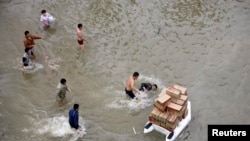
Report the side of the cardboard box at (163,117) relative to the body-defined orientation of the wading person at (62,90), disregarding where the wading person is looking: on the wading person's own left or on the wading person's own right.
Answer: on the wading person's own right

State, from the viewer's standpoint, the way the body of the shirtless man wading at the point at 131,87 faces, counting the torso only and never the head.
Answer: to the viewer's right

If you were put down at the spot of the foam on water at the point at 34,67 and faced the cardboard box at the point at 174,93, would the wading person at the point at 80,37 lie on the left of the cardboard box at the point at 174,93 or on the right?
left

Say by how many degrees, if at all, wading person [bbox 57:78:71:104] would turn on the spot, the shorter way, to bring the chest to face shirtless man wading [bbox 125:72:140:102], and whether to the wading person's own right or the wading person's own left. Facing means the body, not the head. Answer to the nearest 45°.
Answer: approximately 45° to the wading person's own right

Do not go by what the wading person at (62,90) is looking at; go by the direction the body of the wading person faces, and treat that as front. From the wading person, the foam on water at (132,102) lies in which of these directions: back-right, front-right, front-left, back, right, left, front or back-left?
front-right

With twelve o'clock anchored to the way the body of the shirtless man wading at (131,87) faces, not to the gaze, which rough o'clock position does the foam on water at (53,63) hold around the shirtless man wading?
The foam on water is roughly at 7 o'clock from the shirtless man wading.

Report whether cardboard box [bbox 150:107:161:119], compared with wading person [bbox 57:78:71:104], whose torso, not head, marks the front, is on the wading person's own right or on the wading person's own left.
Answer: on the wading person's own right

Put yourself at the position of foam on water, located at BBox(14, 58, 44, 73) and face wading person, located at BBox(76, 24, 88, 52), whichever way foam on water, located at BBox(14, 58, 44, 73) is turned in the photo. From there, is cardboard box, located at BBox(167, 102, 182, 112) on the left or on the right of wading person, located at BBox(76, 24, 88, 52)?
right

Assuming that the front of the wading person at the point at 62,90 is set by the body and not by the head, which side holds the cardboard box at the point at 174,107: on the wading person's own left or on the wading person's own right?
on the wading person's own right
